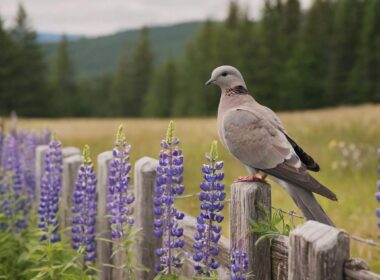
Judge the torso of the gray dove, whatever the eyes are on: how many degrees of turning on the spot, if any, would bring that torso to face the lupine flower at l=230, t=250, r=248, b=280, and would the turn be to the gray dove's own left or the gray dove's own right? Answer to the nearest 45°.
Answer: approximately 90° to the gray dove's own left

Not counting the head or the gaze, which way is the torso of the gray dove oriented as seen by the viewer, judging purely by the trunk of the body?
to the viewer's left

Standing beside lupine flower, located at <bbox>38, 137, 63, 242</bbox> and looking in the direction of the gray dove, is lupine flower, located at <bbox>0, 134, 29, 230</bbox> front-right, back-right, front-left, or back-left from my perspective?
back-left

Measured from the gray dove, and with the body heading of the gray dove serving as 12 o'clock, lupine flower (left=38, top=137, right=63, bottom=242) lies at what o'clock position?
The lupine flower is roughly at 1 o'clock from the gray dove.

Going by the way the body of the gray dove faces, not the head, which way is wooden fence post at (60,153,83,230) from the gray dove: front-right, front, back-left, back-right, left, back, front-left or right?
front-right

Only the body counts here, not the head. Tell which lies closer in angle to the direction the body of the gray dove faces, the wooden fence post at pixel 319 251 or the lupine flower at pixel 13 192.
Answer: the lupine flower

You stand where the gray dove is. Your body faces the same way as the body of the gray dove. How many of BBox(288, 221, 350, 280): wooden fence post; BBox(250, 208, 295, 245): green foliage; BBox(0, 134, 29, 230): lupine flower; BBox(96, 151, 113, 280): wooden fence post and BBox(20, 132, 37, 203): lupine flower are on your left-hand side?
2

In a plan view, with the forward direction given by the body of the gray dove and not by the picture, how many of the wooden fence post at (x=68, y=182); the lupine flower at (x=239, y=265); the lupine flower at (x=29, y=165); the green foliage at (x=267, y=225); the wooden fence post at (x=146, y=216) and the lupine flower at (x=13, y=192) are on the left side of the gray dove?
2

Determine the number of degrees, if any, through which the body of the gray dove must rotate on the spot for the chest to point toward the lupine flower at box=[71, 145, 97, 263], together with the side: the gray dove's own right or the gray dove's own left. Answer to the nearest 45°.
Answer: approximately 45° to the gray dove's own right

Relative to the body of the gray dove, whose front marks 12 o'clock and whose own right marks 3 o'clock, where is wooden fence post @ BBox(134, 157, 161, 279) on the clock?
The wooden fence post is roughly at 1 o'clock from the gray dove.

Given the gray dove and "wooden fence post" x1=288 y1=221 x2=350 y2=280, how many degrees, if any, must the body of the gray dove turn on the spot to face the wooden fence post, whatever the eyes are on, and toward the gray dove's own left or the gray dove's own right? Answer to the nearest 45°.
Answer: approximately 90° to the gray dove's own left

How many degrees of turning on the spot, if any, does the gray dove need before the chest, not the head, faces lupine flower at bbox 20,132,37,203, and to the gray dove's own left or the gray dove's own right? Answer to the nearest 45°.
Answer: approximately 45° to the gray dove's own right

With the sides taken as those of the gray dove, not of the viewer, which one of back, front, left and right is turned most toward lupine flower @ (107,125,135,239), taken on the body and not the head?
front
